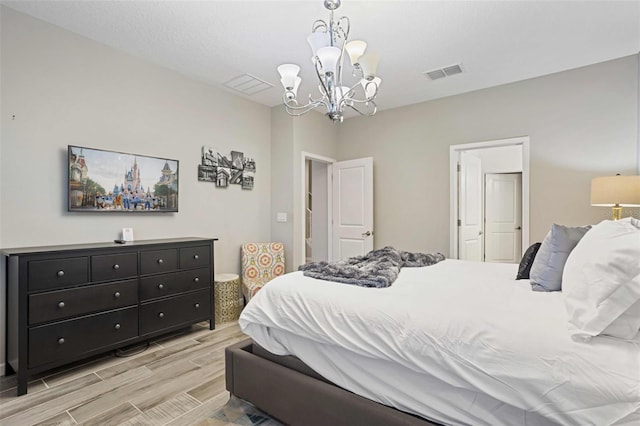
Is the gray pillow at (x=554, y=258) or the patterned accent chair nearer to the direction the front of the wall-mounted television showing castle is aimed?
the gray pillow

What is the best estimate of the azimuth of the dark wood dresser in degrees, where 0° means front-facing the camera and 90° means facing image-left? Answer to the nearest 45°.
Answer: approximately 315°

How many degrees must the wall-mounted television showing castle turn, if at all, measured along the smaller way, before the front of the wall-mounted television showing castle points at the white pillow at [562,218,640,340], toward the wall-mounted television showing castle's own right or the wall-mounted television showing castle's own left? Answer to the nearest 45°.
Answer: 0° — it already faces it

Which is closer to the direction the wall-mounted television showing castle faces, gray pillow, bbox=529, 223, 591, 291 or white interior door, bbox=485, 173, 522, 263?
the gray pillow

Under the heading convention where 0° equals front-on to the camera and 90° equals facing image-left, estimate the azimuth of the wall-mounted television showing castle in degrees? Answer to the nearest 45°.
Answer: approximately 315°
